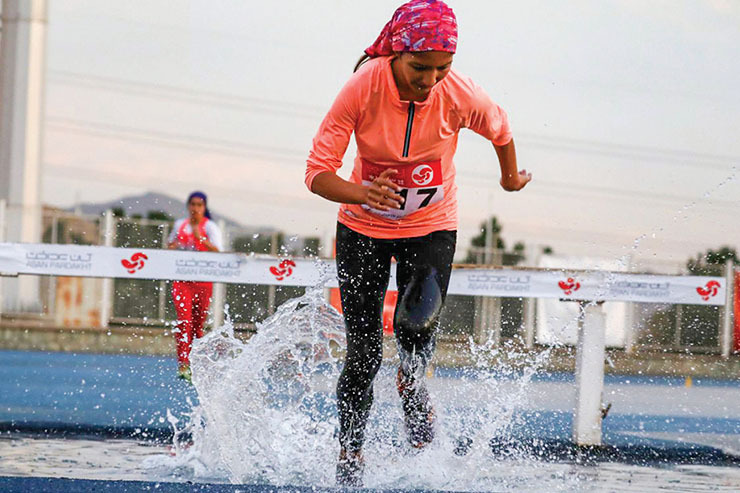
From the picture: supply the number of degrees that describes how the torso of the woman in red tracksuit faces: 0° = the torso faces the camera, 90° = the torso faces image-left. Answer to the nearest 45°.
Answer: approximately 0°

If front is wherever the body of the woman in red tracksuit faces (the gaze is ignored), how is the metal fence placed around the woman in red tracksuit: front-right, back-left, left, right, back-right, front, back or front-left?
back

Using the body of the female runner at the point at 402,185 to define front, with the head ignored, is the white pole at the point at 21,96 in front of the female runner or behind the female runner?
behind

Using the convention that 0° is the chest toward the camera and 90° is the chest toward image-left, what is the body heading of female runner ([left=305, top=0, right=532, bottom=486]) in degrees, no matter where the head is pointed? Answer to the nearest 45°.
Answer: approximately 0°

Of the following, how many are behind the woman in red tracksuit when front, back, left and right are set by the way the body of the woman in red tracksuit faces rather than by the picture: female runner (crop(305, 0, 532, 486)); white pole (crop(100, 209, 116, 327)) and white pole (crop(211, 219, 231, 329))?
2

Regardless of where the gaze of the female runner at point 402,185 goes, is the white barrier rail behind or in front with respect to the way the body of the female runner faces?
behind

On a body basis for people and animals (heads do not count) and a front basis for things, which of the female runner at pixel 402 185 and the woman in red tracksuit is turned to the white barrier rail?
the woman in red tracksuit

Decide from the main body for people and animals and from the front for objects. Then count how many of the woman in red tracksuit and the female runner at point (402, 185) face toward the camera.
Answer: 2

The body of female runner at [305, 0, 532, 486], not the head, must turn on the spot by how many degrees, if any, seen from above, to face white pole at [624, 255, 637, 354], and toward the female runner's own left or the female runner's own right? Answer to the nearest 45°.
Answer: approximately 180°

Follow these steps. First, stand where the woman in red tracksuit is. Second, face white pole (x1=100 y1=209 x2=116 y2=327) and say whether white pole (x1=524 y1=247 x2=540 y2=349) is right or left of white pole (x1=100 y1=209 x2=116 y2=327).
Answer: right
